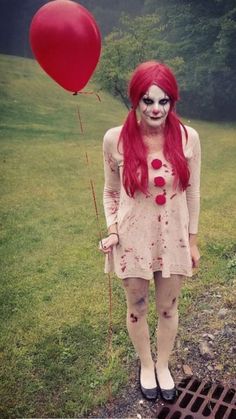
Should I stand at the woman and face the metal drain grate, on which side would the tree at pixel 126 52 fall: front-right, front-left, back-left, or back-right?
back-left

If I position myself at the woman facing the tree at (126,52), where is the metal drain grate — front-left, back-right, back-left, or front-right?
back-right

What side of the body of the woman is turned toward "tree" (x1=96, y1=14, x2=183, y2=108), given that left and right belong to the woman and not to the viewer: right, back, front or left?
back

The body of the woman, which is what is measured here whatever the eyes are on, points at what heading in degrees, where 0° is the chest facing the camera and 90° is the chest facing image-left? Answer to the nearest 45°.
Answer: approximately 0°
